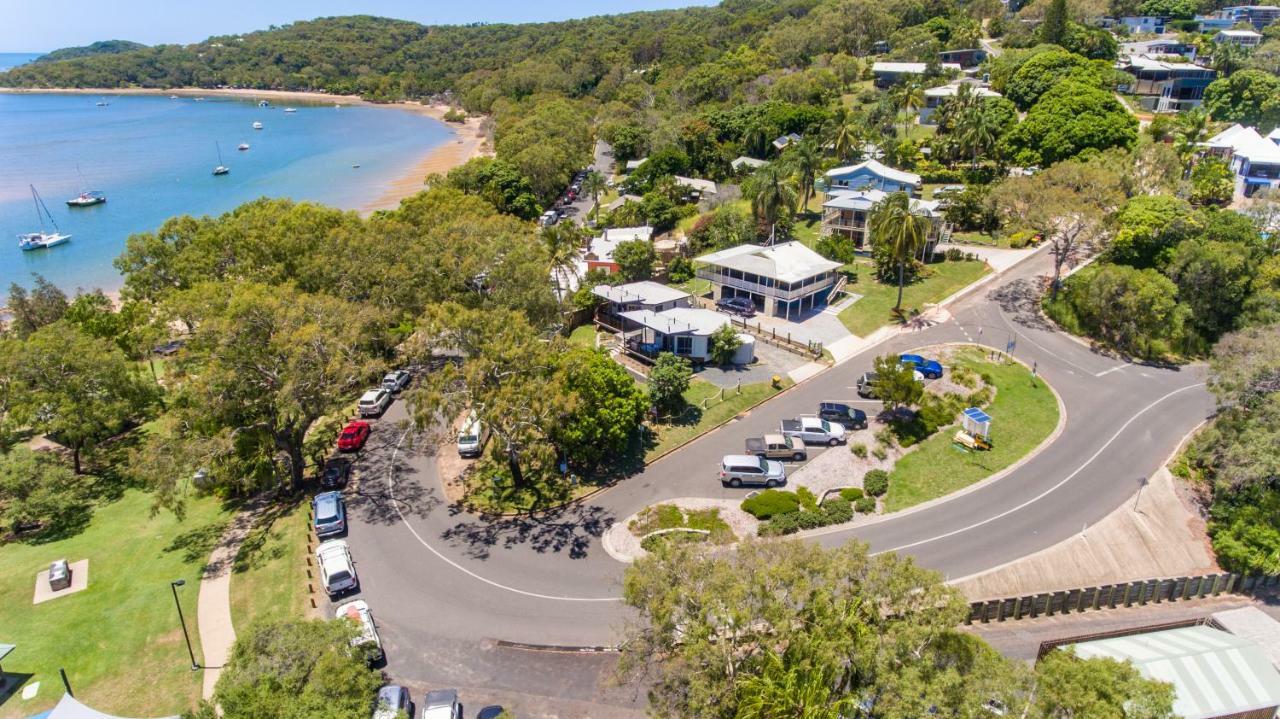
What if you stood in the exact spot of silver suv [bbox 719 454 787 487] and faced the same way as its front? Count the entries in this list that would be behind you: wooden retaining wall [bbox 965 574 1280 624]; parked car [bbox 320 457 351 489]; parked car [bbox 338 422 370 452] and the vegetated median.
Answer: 2

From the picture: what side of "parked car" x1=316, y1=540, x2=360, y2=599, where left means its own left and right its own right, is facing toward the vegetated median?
right

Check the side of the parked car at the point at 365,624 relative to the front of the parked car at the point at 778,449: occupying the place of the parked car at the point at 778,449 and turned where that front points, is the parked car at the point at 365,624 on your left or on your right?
on your right

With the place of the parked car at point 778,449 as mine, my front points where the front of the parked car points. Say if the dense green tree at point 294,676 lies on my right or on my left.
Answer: on my right

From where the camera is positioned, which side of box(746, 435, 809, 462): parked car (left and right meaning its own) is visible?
right

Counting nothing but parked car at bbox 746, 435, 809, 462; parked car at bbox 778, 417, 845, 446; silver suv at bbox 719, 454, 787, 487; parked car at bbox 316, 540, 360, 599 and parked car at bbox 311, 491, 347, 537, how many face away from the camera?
2

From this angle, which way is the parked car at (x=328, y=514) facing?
away from the camera

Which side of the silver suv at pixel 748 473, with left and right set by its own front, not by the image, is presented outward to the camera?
right

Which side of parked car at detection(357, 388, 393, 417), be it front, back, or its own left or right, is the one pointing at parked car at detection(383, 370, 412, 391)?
front

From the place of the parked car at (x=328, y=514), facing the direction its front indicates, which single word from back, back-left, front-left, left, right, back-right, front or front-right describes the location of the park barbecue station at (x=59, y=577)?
left

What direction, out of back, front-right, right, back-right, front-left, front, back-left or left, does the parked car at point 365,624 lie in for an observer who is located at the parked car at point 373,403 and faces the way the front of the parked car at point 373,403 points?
back-right

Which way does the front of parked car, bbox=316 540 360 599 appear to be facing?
away from the camera

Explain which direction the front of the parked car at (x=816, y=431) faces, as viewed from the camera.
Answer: facing to the right of the viewer

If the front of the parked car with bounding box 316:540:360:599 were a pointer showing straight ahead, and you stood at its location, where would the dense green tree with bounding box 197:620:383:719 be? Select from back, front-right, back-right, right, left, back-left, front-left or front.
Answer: back
